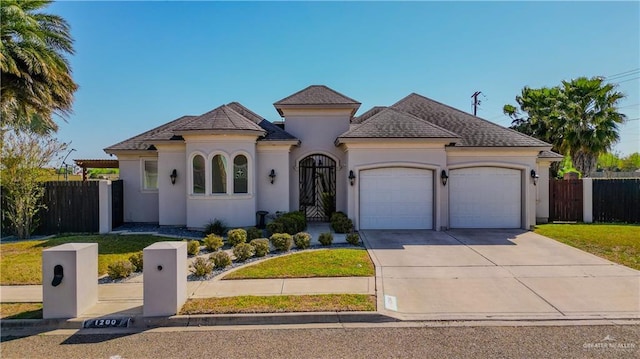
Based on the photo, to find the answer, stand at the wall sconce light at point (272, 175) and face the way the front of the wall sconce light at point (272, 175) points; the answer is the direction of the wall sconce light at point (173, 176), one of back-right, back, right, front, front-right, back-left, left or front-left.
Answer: right

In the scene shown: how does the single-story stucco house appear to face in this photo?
toward the camera

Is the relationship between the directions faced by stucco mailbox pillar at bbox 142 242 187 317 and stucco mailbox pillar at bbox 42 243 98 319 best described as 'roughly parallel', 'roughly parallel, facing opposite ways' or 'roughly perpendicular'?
roughly parallel

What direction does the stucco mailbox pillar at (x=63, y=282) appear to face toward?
toward the camera

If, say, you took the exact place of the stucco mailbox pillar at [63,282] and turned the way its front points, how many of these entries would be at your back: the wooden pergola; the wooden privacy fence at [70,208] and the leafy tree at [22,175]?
3

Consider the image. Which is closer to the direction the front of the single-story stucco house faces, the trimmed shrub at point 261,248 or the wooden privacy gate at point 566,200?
the trimmed shrub

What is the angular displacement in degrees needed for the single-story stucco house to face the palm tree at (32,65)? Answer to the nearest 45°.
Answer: approximately 90° to its right

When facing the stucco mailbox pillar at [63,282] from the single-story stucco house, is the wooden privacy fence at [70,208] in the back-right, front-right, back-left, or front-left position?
front-right

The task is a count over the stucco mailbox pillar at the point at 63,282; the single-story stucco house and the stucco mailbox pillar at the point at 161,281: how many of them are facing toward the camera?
3

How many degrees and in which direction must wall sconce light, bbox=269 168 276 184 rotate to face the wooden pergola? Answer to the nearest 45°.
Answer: approximately 135° to its right

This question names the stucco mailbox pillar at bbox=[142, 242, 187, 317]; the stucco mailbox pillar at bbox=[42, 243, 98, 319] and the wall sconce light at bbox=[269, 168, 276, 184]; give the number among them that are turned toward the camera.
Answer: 3
